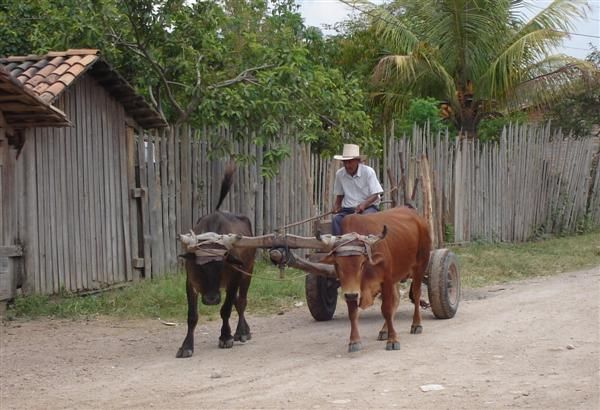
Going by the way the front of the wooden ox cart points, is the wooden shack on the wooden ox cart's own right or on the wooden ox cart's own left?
on the wooden ox cart's own right

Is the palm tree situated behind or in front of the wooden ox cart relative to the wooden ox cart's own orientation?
behind

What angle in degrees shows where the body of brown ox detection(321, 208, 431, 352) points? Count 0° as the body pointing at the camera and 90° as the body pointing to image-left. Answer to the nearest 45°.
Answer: approximately 45°

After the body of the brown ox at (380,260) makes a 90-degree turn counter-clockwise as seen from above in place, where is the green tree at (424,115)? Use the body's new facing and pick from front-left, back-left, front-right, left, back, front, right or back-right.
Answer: back-left

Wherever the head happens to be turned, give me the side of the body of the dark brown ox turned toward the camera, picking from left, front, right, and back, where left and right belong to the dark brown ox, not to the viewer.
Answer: front

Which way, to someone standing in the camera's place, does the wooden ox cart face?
facing the viewer and to the left of the viewer

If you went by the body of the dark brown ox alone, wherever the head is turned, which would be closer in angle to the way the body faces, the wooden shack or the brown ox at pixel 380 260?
the brown ox

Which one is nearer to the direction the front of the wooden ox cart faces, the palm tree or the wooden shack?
the wooden shack

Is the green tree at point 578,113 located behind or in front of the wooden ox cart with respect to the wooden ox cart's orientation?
behind

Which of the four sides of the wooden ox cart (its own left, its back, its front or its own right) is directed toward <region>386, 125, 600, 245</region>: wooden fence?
back

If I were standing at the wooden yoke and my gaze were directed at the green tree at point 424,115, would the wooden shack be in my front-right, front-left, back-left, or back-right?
front-left

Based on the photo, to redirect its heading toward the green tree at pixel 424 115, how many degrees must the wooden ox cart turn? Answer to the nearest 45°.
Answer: approximately 135° to its right

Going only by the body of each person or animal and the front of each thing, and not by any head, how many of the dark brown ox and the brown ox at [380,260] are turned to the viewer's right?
0
